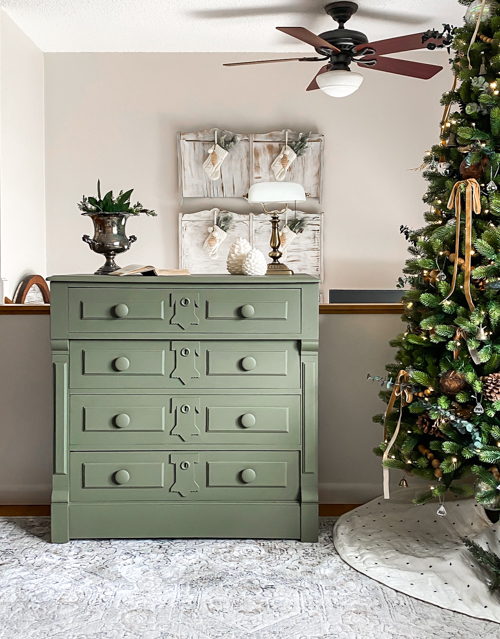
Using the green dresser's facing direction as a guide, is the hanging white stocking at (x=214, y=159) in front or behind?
behind

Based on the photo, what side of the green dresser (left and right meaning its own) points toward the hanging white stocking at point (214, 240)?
back

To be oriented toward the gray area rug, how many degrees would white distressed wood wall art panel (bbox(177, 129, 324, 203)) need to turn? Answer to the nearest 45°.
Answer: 0° — it already faces it

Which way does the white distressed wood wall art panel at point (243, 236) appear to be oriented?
toward the camera

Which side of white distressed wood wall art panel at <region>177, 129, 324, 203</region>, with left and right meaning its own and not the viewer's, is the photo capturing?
front

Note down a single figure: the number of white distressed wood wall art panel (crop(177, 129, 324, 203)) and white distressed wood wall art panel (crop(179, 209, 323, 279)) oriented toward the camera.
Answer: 2

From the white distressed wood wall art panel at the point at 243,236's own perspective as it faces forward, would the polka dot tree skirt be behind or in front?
in front

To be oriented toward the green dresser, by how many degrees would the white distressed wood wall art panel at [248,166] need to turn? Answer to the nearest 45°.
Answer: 0° — it already faces it

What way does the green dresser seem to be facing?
toward the camera

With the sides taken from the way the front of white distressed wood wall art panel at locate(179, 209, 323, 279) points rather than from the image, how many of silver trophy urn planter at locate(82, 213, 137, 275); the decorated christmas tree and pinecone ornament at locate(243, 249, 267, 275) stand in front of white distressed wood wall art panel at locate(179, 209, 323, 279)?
3

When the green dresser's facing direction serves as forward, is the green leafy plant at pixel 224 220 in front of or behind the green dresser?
behind

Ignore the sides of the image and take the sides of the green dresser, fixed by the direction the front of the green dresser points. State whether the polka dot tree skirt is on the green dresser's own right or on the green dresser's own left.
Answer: on the green dresser's own left

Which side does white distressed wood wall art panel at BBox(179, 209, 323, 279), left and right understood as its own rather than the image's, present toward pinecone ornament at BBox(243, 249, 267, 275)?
front
